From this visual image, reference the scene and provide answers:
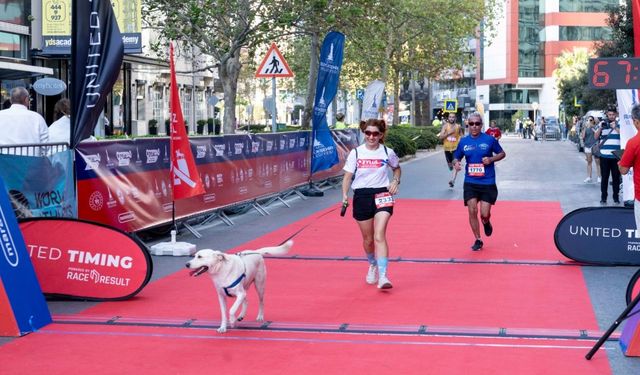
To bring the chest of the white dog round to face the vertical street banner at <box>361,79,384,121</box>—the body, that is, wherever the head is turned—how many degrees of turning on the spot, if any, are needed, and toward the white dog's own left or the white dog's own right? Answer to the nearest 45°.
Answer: approximately 135° to the white dog's own right

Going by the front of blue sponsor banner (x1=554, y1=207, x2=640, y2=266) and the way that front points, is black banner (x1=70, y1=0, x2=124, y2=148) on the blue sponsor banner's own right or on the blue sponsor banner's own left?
on the blue sponsor banner's own right

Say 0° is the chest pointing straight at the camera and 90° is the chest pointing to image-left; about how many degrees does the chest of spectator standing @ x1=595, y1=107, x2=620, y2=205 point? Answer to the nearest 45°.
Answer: approximately 0°

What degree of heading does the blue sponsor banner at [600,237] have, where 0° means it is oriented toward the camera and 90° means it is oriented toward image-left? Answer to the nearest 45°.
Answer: approximately 0°
